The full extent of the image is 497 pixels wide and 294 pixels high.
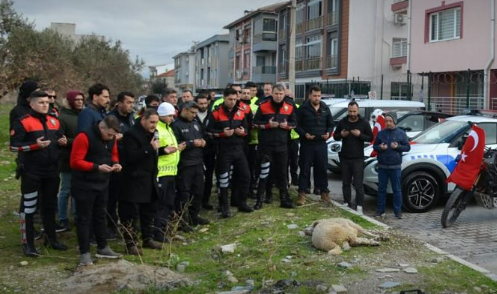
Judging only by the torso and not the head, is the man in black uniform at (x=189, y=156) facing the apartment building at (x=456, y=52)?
no

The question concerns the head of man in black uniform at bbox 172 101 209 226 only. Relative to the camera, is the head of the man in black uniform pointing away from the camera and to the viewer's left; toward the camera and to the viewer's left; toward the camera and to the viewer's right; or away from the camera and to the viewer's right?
toward the camera and to the viewer's right

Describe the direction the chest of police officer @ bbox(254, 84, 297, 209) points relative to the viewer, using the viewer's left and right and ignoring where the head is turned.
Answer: facing the viewer

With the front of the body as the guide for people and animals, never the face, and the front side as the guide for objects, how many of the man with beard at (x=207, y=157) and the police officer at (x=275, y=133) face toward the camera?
2

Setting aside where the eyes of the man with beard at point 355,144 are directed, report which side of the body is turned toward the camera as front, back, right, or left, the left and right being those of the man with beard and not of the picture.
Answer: front

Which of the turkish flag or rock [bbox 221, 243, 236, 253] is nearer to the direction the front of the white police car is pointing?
the rock

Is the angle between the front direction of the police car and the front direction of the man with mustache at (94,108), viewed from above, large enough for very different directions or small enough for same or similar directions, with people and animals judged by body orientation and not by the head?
very different directions

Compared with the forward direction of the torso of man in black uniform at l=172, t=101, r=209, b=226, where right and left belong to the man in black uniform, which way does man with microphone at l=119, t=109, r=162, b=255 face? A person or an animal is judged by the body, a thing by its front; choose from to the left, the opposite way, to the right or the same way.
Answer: the same way

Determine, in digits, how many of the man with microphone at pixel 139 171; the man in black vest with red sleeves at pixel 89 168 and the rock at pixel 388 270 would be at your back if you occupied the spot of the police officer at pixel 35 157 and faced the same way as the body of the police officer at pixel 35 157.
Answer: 0

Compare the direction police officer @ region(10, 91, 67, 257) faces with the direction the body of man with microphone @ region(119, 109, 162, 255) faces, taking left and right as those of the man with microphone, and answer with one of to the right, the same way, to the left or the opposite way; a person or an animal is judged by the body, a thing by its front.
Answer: the same way

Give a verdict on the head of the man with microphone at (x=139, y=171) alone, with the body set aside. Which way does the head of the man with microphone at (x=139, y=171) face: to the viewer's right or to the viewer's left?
to the viewer's right

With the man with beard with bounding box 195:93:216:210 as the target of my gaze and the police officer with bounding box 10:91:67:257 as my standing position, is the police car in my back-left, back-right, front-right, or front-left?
front-right

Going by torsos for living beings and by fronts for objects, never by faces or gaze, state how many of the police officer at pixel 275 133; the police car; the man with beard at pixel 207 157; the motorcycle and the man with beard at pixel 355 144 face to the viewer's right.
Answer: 0

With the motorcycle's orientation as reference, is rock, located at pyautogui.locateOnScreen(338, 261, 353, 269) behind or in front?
in front

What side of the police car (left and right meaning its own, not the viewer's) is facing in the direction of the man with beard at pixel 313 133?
front

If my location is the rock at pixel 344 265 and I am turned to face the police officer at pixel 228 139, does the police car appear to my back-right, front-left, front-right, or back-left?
front-right

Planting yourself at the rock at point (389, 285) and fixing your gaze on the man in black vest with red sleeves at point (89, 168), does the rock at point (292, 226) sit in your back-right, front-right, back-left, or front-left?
front-right

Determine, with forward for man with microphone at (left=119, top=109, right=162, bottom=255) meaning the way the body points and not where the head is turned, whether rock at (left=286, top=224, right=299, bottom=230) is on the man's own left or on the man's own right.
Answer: on the man's own left
